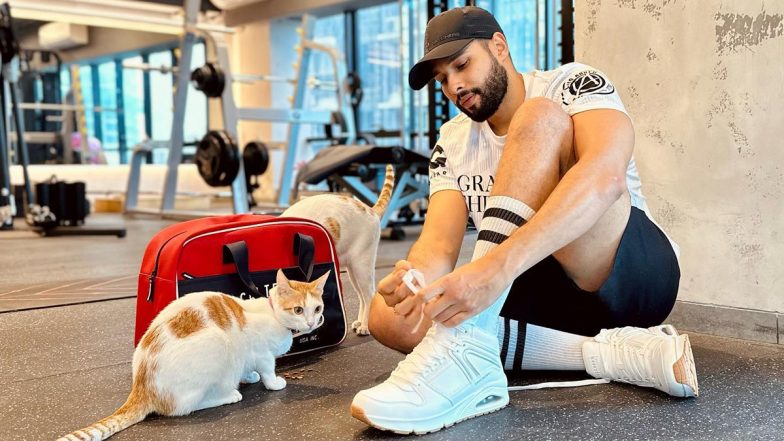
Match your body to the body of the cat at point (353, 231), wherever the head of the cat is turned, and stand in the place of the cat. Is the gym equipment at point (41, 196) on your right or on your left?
on your right

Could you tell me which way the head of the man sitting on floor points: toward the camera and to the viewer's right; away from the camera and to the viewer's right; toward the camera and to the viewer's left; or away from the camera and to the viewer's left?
toward the camera and to the viewer's left

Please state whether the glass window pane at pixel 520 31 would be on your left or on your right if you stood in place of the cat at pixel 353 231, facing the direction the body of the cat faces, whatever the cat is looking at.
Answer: on your right

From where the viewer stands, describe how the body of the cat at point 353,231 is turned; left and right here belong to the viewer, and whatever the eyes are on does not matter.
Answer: facing to the left of the viewer

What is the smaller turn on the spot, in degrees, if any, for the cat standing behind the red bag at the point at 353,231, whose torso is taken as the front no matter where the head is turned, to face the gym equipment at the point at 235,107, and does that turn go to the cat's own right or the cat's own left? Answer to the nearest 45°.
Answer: approximately 90° to the cat's own right

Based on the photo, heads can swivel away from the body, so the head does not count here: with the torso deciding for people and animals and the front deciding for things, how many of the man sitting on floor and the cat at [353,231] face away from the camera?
0

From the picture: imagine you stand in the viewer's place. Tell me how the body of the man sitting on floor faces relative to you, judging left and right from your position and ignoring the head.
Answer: facing the viewer and to the left of the viewer

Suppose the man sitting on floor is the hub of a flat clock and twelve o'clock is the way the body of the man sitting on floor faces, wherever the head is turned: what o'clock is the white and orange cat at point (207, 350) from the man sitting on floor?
The white and orange cat is roughly at 1 o'clock from the man sitting on floor.

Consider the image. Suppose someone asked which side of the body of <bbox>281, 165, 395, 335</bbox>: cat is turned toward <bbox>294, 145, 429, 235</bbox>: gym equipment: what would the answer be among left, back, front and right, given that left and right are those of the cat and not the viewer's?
right

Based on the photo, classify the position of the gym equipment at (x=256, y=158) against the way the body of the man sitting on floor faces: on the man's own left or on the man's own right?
on the man's own right

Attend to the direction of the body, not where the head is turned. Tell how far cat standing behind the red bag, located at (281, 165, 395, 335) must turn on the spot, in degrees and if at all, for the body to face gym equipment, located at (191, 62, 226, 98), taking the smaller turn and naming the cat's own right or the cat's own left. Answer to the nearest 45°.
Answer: approximately 90° to the cat's own right

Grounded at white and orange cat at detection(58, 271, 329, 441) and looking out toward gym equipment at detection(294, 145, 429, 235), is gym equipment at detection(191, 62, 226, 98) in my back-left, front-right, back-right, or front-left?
front-left

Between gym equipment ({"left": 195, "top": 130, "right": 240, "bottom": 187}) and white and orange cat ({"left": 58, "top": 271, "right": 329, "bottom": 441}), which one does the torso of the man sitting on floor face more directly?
the white and orange cat
